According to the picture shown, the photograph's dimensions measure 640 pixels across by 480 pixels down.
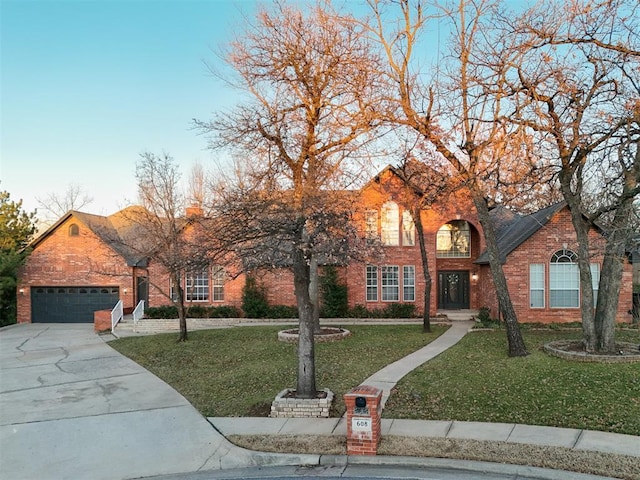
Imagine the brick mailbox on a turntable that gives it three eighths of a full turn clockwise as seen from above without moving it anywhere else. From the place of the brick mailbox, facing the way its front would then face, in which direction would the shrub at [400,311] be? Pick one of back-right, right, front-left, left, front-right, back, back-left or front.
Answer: front-right

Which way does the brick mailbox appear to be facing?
toward the camera

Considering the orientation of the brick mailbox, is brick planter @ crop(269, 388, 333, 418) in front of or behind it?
behind

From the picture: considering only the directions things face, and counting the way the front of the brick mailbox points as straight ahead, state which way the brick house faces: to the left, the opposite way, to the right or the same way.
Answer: the same way

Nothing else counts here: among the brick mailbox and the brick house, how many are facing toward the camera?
2

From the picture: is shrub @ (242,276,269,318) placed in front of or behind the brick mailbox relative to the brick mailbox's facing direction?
behind

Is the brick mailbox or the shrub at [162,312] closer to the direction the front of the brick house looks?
the brick mailbox

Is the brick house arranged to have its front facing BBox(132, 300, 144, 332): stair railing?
no

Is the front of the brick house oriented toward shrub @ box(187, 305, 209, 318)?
no

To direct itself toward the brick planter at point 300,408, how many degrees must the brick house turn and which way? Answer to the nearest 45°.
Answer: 0° — it already faces it

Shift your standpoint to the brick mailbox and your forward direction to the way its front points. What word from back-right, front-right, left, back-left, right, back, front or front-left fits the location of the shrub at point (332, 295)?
back

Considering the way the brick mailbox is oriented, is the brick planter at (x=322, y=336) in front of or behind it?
behind

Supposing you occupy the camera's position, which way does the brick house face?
facing the viewer

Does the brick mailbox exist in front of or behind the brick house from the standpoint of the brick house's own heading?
in front

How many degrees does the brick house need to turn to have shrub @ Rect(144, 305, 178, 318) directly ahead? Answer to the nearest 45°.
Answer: approximately 90° to its right

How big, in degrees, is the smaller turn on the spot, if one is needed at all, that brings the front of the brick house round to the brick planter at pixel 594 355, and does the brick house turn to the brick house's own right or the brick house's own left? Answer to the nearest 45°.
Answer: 0° — it already faces it
